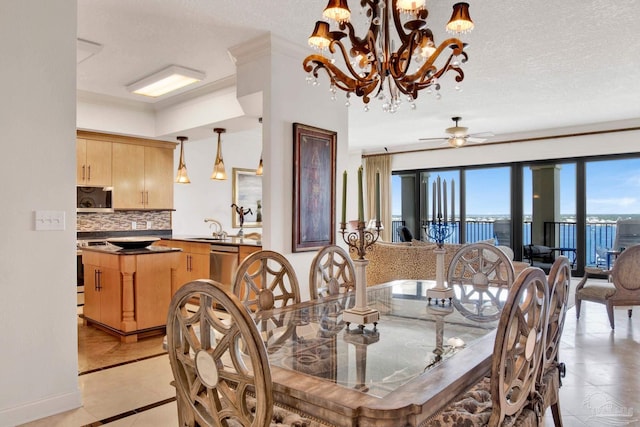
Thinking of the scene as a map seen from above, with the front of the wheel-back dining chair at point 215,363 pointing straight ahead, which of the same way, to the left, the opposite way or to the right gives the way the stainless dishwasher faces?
the opposite way

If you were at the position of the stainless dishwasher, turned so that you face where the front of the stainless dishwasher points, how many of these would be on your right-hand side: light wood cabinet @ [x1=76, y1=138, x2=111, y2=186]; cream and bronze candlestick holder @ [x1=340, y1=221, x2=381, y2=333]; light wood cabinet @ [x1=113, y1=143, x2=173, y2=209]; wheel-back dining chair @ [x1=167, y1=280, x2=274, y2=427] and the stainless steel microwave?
3

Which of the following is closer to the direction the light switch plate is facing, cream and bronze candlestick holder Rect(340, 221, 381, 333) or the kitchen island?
the cream and bronze candlestick holder

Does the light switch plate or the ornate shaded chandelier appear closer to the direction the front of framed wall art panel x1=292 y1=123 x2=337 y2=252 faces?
the ornate shaded chandelier

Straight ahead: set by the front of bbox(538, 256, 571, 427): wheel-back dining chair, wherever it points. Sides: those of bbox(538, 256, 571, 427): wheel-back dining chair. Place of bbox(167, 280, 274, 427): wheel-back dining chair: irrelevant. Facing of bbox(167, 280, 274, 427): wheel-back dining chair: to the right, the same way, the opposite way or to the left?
to the right

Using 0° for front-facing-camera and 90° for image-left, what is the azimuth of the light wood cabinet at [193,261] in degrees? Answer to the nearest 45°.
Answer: approximately 45°

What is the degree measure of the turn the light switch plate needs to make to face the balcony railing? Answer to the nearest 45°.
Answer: approximately 90° to its left

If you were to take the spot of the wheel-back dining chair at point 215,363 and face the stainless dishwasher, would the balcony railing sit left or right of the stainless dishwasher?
right

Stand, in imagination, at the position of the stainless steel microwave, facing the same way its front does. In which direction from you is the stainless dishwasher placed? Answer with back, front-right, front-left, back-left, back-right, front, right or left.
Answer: front-left

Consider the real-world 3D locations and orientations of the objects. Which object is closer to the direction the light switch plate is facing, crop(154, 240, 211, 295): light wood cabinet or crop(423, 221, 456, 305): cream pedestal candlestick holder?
the cream pedestal candlestick holder

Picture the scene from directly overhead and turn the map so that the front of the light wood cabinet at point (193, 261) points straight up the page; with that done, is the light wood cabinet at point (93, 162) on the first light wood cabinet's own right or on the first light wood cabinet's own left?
on the first light wood cabinet's own right

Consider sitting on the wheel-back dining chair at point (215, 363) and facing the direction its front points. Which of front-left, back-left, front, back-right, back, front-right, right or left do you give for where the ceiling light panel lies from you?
front-left

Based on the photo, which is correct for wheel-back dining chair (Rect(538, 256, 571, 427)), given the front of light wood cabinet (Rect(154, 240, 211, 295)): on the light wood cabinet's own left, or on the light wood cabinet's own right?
on the light wood cabinet's own left

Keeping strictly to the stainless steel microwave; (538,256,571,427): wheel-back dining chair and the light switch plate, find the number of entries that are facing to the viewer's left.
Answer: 1

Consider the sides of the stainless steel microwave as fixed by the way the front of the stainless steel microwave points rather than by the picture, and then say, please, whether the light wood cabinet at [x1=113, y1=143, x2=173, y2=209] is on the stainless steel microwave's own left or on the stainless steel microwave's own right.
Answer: on the stainless steel microwave's own left

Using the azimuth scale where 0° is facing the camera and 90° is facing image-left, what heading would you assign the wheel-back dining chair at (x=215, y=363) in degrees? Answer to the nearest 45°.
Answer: approximately 225°
